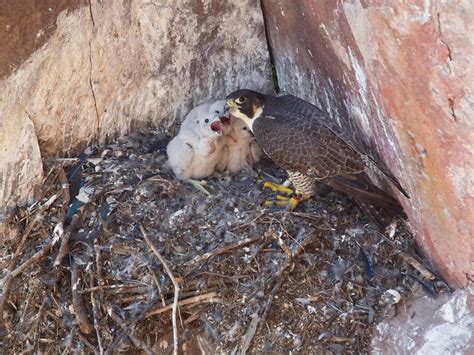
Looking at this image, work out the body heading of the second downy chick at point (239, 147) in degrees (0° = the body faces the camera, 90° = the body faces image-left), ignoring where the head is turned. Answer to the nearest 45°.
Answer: approximately 45°

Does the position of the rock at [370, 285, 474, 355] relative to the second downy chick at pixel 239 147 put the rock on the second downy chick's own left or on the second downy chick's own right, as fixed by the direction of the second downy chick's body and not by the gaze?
on the second downy chick's own left

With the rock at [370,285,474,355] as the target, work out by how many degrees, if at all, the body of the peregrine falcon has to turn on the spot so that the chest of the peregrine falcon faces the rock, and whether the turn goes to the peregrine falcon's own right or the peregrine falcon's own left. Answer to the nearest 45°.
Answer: approximately 135° to the peregrine falcon's own left

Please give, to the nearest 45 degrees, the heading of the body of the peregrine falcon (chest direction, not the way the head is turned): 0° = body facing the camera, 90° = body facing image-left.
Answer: approximately 90°

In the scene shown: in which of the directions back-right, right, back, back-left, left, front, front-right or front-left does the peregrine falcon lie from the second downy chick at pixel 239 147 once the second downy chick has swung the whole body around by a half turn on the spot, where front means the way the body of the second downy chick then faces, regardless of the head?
right

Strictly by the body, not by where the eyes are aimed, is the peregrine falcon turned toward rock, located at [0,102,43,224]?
yes
